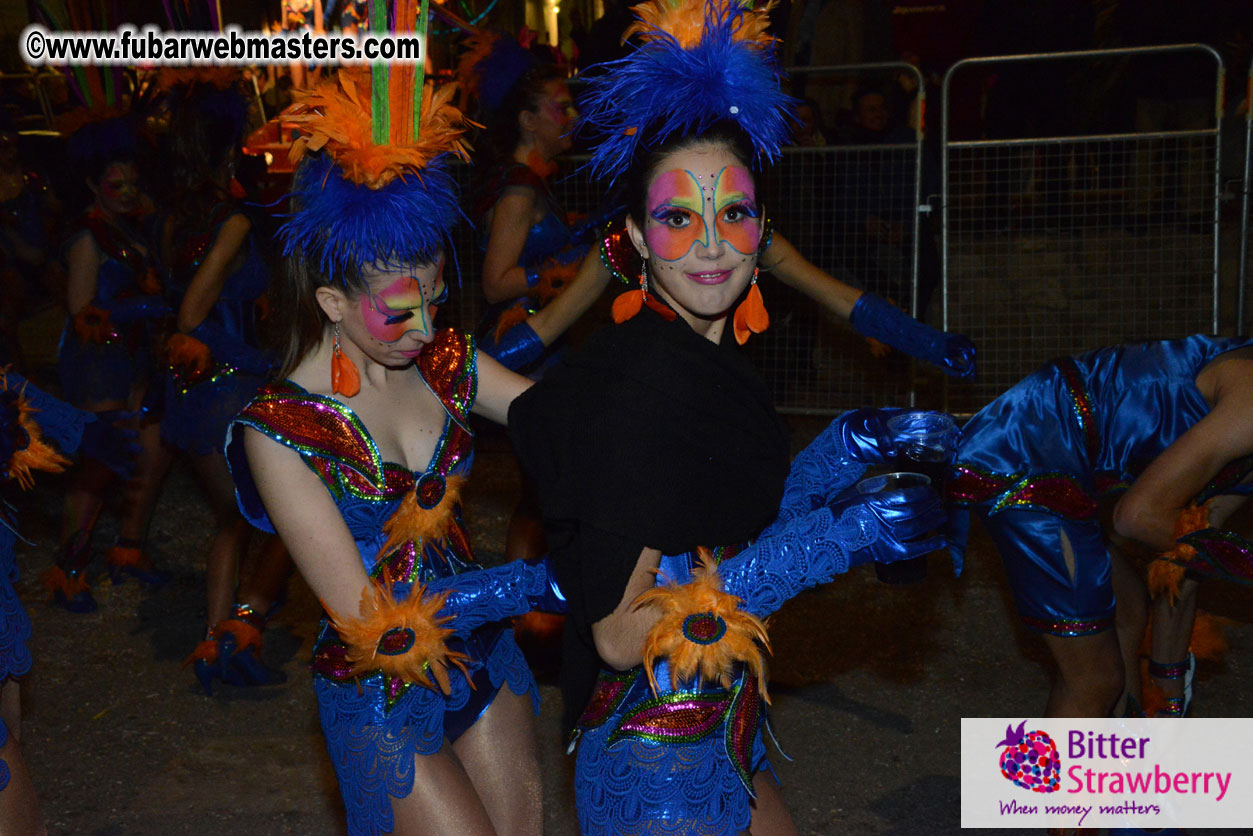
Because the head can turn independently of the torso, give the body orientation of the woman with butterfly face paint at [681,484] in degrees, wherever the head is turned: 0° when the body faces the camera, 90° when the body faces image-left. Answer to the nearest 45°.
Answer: approximately 315°

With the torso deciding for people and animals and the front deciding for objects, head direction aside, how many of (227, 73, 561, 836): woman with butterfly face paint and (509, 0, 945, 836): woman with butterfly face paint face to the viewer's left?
0

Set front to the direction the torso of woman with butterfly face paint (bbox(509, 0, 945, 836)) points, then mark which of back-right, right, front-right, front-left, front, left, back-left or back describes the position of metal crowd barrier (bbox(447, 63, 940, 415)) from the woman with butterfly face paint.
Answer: back-left

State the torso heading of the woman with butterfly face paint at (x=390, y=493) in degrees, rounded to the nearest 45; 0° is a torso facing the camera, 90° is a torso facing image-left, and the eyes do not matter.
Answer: approximately 315°

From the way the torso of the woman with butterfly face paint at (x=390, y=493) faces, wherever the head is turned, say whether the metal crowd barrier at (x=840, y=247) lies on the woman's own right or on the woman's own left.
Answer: on the woman's own left

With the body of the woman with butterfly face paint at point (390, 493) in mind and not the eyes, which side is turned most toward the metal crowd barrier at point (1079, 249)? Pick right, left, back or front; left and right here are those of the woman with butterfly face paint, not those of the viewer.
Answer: left
